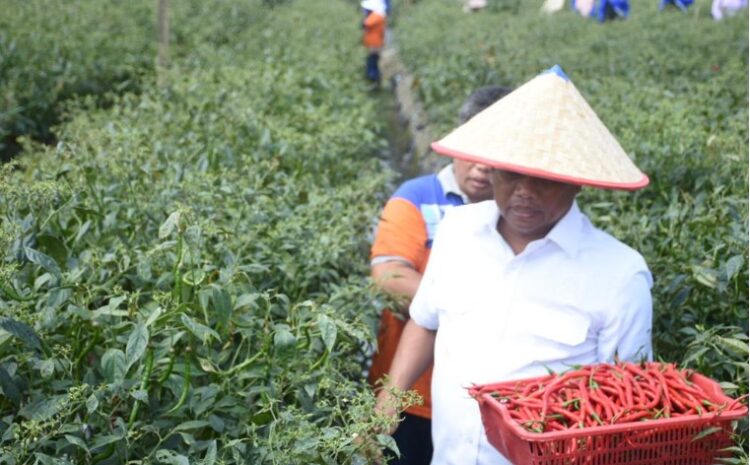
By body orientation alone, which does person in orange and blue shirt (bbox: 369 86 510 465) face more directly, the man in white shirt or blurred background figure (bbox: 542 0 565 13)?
the man in white shirt

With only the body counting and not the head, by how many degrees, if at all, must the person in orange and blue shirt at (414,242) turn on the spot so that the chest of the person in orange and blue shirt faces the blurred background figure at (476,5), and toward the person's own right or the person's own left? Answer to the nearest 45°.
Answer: approximately 135° to the person's own left

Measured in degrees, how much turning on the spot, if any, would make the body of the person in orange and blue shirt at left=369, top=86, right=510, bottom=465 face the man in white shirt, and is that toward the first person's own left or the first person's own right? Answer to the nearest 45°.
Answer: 0° — they already face them

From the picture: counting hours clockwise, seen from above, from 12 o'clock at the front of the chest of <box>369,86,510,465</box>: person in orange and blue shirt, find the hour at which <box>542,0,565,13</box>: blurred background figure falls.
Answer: The blurred background figure is roughly at 8 o'clock from the person in orange and blue shirt.

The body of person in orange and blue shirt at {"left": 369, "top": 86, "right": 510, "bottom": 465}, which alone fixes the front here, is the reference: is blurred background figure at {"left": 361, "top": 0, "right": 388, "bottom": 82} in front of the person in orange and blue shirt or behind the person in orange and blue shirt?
behind

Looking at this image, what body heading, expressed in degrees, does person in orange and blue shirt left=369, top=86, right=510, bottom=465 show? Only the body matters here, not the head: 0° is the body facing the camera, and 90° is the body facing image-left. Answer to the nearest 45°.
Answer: approximately 315°

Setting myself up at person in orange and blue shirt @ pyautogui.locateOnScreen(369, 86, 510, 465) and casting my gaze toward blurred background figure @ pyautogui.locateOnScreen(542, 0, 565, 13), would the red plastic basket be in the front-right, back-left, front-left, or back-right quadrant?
back-right

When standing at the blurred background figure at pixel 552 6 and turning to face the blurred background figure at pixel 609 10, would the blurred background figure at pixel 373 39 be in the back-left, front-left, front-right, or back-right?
back-right

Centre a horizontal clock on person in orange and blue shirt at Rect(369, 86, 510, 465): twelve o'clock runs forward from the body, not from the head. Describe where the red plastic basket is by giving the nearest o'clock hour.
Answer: The red plastic basket is roughly at 11 o'clock from the person in orange and blue shirt.

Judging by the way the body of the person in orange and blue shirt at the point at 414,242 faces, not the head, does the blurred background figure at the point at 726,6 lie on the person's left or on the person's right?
on the person's left

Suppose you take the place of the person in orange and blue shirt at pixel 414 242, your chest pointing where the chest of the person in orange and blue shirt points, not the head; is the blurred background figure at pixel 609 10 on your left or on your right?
on your left
